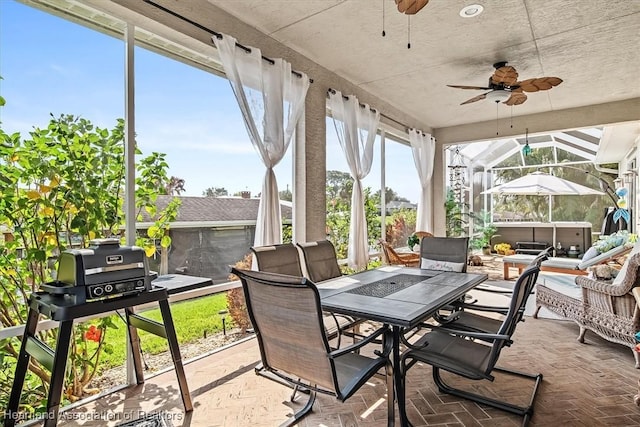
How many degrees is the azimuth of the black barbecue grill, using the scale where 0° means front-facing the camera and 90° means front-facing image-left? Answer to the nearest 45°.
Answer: approximately 315°

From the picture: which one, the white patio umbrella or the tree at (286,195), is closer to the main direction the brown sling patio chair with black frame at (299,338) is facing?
the white patio umbrella

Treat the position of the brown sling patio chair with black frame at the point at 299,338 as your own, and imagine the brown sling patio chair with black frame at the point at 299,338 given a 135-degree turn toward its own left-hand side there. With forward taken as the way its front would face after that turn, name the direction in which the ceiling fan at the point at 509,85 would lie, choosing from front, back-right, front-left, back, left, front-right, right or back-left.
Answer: back-right

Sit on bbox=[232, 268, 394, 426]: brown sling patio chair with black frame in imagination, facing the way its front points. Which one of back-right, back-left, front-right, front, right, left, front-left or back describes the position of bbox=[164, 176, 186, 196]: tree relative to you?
left

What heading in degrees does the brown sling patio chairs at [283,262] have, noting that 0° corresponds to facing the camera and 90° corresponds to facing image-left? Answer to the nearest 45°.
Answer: approximately 315°

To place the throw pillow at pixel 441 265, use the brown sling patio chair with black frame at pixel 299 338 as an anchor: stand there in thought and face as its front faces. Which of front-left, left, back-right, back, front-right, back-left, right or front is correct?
front

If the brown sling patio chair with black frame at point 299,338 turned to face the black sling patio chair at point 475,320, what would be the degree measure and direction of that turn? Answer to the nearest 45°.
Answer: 0° — it already faces it

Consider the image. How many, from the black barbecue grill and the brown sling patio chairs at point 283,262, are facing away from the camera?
0

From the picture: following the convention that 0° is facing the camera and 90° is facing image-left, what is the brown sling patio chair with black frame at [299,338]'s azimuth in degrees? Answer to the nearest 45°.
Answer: approximately 225°

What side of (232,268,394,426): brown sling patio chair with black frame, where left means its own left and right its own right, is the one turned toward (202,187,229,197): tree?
left
